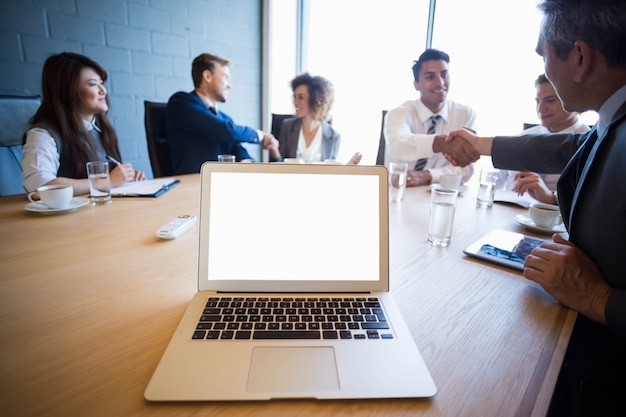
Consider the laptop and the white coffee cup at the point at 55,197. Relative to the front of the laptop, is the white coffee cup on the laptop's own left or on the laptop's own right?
on the laptop's own right

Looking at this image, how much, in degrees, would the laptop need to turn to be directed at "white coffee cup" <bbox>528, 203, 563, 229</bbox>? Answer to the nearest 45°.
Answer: approximately 135° to its left

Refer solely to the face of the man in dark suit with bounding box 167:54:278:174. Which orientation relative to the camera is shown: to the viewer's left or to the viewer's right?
to the viewer's right

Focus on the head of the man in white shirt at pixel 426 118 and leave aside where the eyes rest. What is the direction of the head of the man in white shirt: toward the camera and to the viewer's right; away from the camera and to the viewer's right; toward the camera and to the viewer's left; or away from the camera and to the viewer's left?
toward the camera and to the viewer's right

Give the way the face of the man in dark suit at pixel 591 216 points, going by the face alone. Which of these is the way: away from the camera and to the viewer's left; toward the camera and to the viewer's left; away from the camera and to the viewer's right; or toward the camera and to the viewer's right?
away from the camera and to the viewer's left

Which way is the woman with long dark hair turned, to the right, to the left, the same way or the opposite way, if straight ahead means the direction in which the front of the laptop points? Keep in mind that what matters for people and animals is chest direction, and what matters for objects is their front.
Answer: to the left

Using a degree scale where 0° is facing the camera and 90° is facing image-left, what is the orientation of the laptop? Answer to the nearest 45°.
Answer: approximately 0°

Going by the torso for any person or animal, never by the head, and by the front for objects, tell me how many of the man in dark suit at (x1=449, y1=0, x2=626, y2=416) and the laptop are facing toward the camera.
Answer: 1

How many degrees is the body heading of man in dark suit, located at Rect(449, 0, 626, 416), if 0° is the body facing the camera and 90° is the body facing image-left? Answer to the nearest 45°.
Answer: approximately 90°

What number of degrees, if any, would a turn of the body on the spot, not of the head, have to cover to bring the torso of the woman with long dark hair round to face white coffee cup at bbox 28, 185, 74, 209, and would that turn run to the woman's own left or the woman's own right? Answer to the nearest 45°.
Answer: approximately 45° to the woman's own right

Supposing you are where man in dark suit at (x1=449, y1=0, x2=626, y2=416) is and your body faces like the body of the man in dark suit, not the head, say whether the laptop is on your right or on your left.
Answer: on your left
